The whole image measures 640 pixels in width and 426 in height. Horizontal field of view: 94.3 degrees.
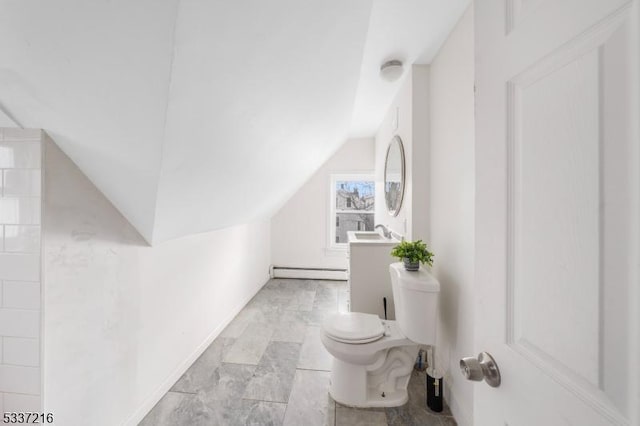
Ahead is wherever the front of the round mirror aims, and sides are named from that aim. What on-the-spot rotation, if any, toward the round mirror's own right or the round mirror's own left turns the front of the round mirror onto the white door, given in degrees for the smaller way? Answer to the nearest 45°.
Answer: approximately 90° to the round mirror's own left

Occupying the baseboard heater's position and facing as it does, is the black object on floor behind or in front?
in front

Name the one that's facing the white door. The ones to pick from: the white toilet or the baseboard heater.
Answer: the baseboard heater

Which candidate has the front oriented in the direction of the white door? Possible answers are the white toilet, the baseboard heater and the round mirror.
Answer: the baseboard heater

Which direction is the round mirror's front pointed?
to the viewer's left

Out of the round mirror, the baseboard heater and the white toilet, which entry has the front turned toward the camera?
the baseboard heater

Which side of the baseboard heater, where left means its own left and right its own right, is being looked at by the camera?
front

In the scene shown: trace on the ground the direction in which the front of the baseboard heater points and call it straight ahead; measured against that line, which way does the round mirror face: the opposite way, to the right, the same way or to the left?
to the right

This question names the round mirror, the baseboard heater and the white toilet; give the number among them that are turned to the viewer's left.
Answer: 2

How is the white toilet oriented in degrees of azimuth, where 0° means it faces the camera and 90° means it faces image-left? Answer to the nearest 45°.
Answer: approximately 90°

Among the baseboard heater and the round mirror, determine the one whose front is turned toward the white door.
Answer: the baseboard heater

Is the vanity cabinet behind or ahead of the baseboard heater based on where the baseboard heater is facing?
ahead
